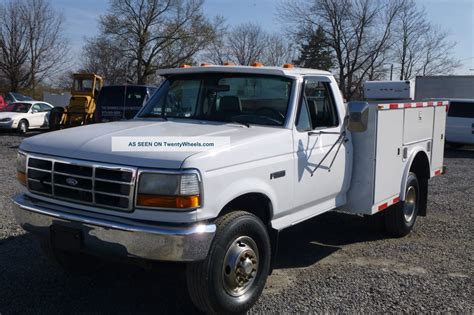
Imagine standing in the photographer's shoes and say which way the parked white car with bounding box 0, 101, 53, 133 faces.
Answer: facing the viewer and to the left of the viewer

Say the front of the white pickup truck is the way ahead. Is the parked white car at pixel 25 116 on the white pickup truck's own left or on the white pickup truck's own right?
on the white pickup truck's own right

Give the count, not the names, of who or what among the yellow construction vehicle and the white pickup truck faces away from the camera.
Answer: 0

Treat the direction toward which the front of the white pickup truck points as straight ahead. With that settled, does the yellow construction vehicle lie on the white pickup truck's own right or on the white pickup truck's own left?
on the white pickup truck's own right

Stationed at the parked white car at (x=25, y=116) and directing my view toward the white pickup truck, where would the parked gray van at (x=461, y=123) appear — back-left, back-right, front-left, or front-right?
front-left

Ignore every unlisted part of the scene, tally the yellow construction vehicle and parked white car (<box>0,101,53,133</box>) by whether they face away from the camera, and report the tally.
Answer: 0

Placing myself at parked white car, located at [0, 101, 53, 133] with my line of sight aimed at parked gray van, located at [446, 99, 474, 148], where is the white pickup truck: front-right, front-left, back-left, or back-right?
front-right

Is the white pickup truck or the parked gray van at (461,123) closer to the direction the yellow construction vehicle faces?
the white pickup truck
